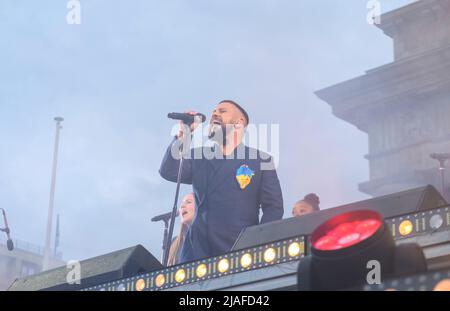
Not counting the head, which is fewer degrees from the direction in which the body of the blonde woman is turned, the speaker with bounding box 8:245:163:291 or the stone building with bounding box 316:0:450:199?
the speaker

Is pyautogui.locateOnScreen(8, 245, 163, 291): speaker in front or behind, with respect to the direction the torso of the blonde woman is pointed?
in front

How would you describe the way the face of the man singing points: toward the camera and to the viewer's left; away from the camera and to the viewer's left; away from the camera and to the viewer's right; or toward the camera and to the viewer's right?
toward the camera and to the viewer's left

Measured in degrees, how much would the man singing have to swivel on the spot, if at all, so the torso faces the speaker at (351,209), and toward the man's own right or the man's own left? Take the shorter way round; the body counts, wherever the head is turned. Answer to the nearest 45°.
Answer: approximately 45° to the man's own left

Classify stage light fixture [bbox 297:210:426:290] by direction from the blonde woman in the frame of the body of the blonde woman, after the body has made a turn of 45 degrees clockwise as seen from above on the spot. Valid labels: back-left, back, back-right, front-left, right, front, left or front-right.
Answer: left

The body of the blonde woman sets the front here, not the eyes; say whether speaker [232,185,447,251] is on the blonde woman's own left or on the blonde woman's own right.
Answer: on the blonde woman's own left

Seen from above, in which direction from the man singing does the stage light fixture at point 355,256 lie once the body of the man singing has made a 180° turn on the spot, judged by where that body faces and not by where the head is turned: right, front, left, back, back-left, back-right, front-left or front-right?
back-right

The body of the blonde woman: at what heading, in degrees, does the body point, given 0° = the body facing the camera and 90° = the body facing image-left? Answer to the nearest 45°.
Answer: approximately 45°

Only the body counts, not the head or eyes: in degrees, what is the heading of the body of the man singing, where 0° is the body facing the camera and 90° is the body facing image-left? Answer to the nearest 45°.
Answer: approximately 45°

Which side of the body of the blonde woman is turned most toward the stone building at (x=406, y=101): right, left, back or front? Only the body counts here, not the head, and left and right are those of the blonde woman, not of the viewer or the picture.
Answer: back

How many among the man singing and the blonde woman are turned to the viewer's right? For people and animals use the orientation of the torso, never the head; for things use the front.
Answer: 0

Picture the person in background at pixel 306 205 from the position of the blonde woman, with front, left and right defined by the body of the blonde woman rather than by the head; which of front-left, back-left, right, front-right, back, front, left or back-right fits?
back-left

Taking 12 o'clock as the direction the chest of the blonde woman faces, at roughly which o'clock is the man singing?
The man singing is roughly at 10 o'clock from the blonde woman.
